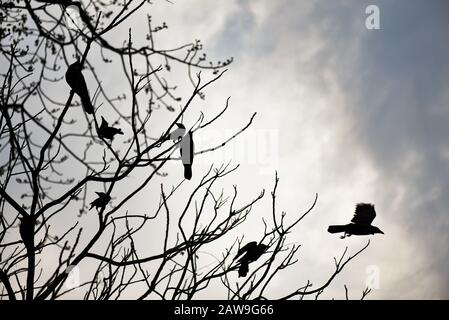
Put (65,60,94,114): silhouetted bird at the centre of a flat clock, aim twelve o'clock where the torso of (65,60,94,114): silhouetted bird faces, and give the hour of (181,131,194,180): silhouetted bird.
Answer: (181,131,194,180): silhouetted bird is roughly at 6 o'clock from (65,60,94,114): silhouetted bird.

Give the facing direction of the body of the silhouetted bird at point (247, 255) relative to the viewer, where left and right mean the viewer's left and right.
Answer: facing to the right of the viewer

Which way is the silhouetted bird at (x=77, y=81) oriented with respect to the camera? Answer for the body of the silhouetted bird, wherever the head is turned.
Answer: to the viewer's left

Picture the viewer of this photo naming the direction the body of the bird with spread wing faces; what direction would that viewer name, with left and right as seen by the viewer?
facing to the right of the viewer

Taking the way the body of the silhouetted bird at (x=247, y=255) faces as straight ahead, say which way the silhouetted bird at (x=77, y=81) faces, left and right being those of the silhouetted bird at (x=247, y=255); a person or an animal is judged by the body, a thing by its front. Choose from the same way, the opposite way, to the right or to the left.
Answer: the opposite way
